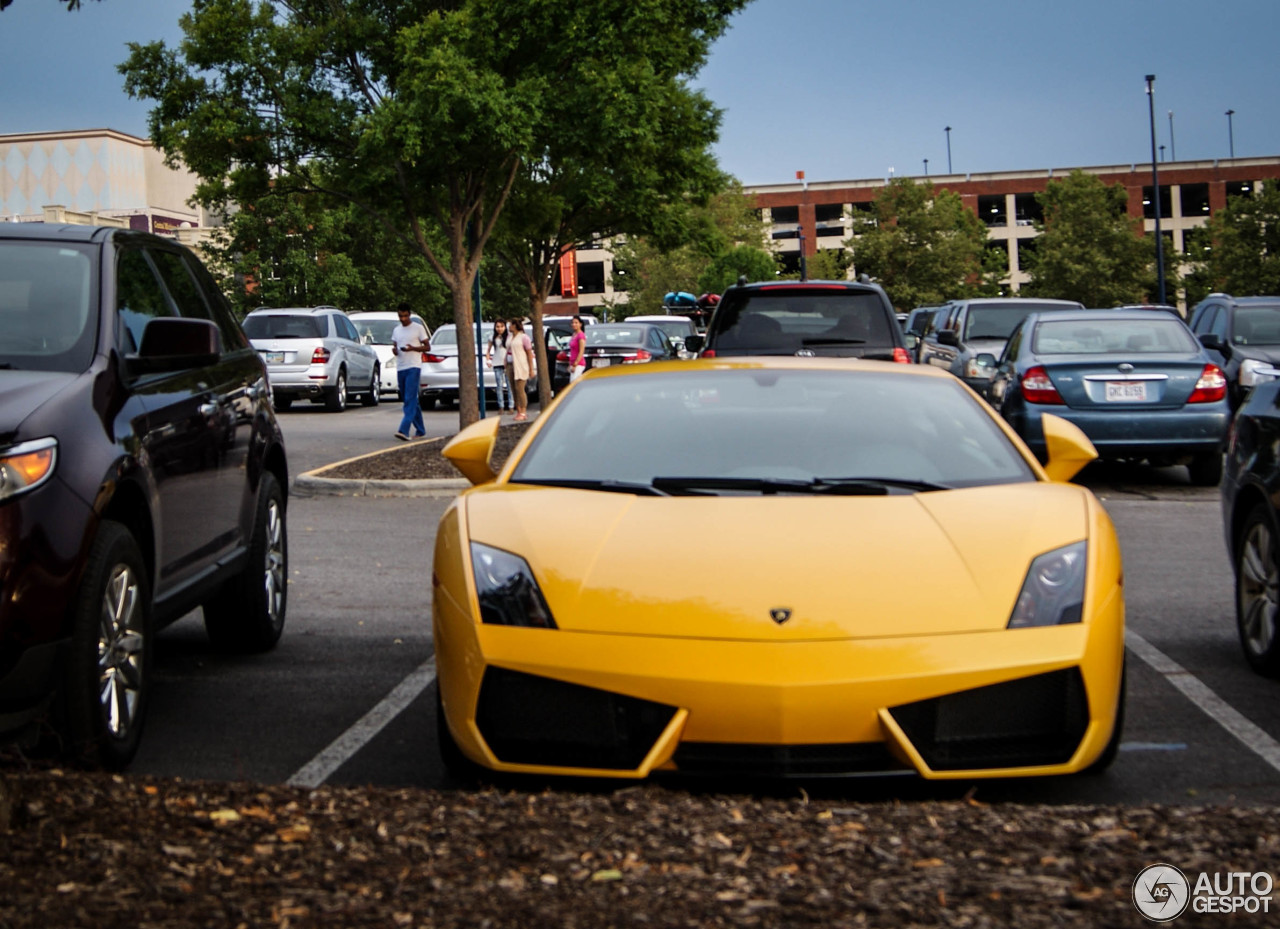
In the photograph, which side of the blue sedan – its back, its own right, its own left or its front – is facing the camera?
back

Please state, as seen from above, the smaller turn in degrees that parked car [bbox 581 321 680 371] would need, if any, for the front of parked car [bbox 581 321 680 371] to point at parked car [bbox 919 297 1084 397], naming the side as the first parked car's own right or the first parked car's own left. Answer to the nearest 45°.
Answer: approximately 135° to the first parked car's own right

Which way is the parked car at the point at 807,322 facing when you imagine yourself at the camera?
facing away from the viewer

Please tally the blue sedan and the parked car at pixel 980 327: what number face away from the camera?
1

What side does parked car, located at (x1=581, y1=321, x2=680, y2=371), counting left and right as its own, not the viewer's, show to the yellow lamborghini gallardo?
back

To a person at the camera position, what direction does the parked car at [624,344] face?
facing away from the viewer

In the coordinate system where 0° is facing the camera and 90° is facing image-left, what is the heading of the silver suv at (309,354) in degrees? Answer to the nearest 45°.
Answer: approximately 225°
